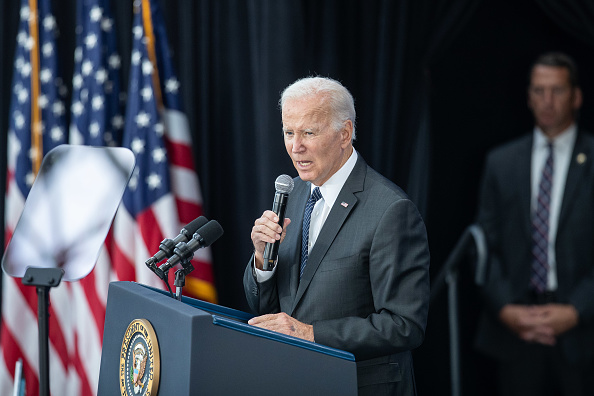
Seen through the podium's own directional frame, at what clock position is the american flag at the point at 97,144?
The american flag is roughly at 4 o'clock from the podium.

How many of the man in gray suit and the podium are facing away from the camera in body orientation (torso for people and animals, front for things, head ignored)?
0

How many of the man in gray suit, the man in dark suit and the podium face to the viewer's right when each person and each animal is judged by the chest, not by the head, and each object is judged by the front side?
0

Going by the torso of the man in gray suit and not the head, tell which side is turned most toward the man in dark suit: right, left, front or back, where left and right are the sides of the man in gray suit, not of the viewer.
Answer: back

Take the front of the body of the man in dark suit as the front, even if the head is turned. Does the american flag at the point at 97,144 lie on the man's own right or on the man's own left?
on the man's own right

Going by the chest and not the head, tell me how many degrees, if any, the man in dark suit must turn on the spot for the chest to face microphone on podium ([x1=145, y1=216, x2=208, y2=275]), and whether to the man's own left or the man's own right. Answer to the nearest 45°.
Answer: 0° — they already face it

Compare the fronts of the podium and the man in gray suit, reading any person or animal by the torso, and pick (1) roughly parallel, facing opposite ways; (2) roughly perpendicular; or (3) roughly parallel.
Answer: roughly parallel

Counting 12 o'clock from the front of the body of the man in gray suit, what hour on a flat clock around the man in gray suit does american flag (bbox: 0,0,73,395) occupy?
The american flag is roughly at 3 o'clock from the man in gray suit.

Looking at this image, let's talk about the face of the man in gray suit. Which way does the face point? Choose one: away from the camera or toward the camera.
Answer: toward the camera

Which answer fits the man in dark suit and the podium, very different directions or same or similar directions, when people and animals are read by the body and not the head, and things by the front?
same or similar directions

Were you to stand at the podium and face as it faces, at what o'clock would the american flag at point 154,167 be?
The american flag is roughly at 4 o'clock from the podium.

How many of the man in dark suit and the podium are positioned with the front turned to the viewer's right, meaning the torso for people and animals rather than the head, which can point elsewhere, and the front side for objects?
0

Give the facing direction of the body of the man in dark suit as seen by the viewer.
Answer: toward the camera

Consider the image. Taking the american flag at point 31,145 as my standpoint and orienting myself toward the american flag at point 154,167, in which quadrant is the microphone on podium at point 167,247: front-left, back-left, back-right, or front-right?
front-right

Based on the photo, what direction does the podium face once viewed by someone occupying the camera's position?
facing the viewer and to the left of the viewer

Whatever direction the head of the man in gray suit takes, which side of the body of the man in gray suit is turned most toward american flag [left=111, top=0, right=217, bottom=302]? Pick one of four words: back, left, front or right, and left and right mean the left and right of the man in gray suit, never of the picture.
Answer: right
